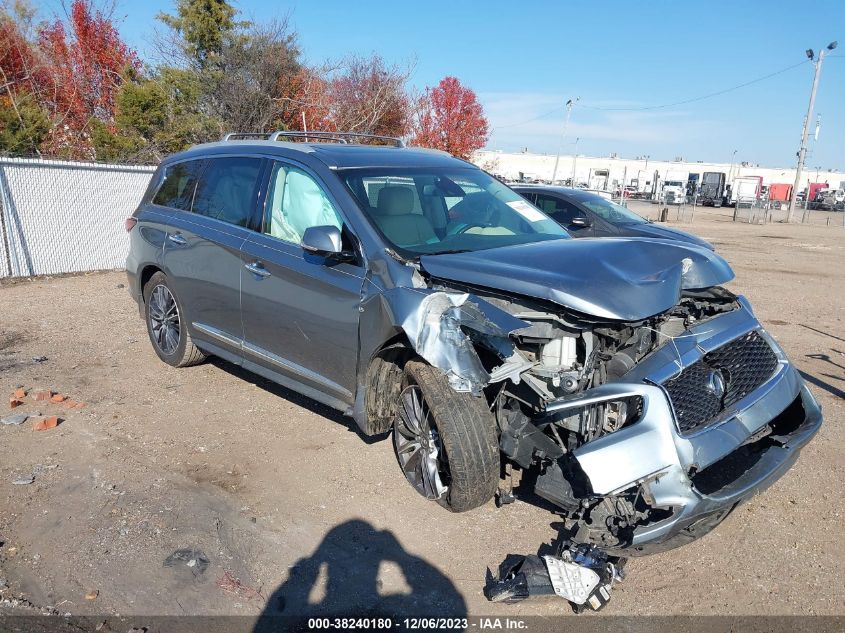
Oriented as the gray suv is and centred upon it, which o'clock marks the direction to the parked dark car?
The parked dark car is roughly at 8 o'clock from the gray suv.

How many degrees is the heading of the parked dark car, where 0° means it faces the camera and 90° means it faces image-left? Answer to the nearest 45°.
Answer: approximately 315°

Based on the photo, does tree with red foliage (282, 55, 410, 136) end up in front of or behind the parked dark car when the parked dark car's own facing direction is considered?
behind

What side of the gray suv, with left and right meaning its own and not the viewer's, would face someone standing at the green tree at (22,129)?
back

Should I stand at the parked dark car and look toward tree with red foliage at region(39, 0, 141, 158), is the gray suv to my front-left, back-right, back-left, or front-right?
back-left

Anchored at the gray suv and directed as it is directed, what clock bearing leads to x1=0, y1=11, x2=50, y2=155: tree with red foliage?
The tree with red foliage is roughly at 6 o'clock from the gray suv.

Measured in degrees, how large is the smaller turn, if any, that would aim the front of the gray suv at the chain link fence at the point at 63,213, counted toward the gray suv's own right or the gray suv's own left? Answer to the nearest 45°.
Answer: approximately 180°

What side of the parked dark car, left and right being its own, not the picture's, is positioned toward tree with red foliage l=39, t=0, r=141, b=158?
back

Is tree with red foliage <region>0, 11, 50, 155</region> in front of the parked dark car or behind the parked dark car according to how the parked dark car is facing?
behind

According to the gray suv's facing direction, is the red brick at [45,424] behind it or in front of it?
behind
